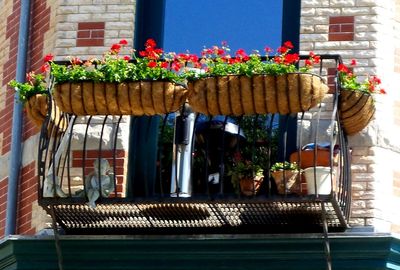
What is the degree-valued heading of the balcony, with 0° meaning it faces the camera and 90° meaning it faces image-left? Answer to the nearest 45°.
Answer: approximately 0°

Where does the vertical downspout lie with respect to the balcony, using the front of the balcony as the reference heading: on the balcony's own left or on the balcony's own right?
on the balcony's own right

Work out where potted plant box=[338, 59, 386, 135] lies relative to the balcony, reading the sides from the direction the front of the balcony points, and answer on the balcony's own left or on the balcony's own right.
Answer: on the balcony's own left
